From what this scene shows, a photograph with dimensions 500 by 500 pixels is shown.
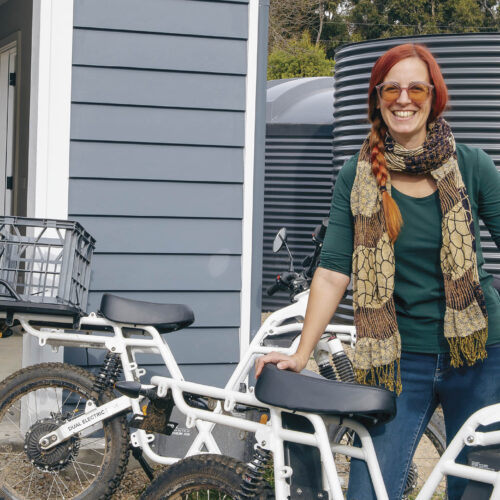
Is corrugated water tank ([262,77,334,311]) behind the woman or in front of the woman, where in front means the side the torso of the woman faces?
behind

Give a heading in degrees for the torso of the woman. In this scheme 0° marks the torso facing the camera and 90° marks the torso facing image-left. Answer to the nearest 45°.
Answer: approximately 0°

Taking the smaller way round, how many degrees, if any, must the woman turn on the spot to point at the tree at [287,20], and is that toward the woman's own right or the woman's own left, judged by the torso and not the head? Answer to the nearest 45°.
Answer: approximately 180°
